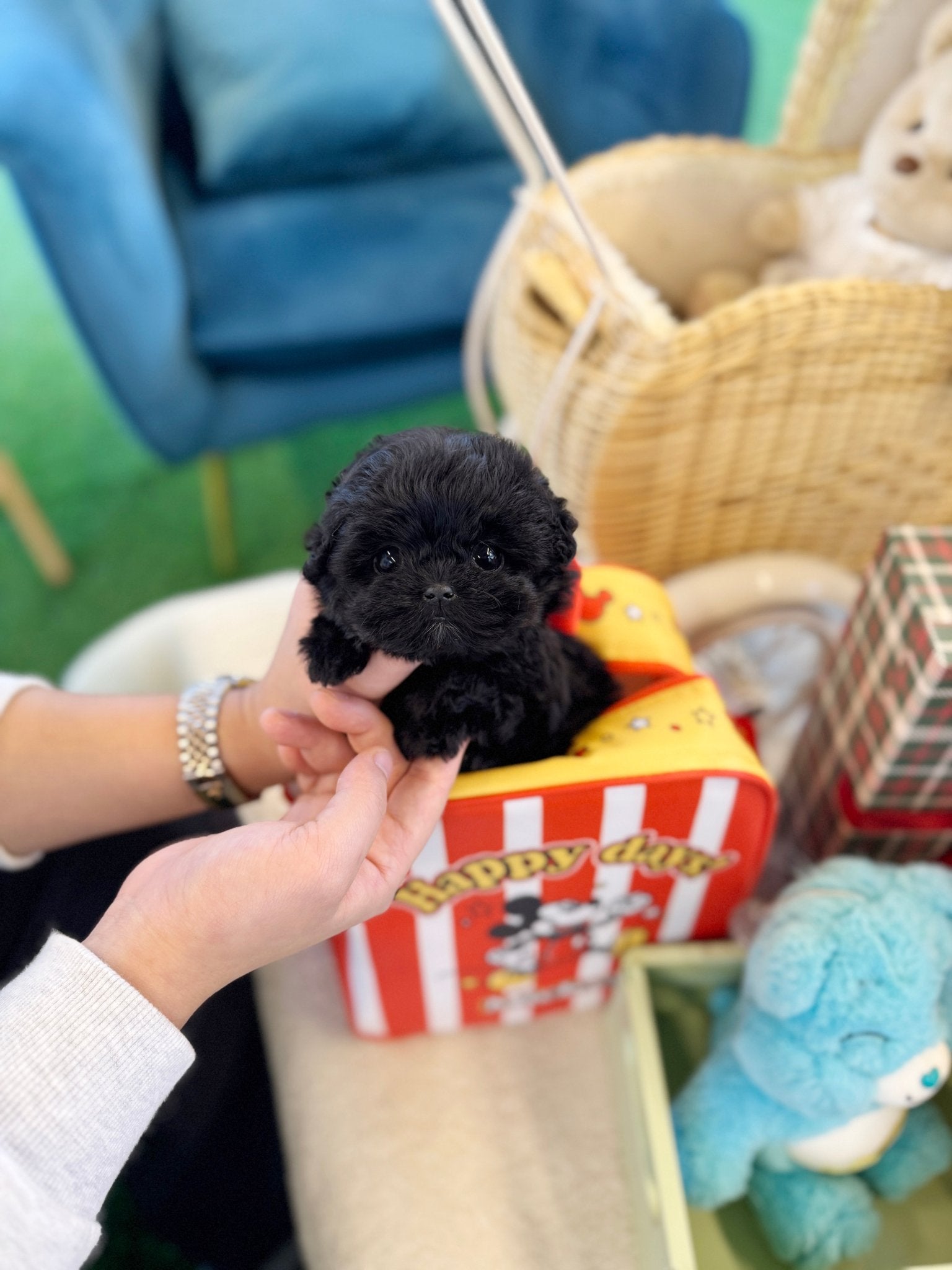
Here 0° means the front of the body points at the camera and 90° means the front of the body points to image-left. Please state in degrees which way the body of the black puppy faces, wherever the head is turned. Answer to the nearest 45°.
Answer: approximately 0°

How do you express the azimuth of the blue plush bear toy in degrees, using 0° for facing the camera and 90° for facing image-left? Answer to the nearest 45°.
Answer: approximately 315°

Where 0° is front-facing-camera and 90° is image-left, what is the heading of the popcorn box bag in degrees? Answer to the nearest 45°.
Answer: approximately 0°
